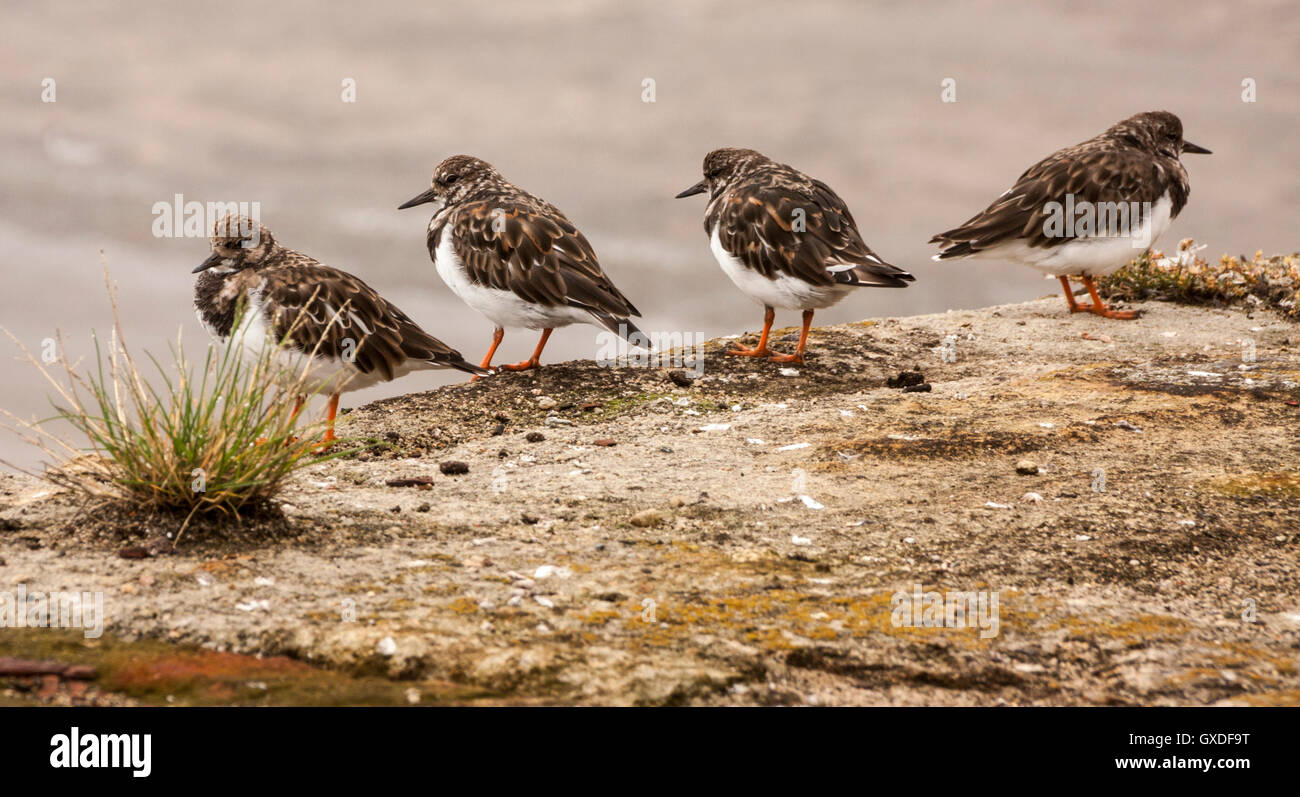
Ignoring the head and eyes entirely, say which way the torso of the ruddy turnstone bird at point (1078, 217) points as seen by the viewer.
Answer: to the viewer's right

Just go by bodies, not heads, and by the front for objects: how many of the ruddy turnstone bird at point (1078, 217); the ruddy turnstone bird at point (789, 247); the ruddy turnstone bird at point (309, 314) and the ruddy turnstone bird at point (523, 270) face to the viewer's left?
3

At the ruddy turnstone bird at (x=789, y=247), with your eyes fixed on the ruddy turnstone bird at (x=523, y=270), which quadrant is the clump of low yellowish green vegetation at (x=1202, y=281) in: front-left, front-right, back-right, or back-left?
back-right

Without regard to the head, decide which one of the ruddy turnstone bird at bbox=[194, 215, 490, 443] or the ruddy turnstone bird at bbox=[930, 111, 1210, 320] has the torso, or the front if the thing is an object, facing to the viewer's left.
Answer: the ruddy turnstone bird at bbox=[194, 215, 490, 443]

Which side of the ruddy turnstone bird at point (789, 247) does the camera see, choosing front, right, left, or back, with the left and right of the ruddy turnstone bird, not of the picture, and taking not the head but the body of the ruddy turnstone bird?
left

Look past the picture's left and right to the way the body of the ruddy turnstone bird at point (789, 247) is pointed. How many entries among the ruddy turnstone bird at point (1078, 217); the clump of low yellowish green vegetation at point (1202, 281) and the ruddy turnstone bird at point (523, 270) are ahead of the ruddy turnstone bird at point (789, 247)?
1

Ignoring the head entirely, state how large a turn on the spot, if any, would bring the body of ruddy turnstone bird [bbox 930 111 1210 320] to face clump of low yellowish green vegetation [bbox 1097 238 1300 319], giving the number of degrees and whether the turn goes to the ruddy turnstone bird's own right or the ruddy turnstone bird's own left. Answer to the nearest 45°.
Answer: approximately 45° to the ruddy turnstone bird's own left

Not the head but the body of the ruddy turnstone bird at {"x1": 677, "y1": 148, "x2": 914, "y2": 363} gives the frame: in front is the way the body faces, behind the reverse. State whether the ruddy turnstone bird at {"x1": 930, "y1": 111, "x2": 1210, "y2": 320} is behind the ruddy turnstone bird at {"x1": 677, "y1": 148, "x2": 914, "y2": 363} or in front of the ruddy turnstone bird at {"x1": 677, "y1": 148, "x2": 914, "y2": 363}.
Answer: behind

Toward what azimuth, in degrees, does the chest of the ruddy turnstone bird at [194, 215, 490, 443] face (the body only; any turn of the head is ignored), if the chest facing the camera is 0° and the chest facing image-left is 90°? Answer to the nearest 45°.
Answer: approximately 90°

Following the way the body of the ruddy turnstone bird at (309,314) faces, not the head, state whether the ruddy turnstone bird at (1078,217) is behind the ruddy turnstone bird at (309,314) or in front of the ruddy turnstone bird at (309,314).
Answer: behind

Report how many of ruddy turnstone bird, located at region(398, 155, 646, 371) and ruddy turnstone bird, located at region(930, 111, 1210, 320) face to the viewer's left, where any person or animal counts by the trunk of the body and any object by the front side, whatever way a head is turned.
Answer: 1

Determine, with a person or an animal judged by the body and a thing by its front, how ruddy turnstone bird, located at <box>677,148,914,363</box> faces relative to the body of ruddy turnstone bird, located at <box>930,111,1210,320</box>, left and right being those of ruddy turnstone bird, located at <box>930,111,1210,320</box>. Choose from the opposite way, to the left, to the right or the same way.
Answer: the opposite way

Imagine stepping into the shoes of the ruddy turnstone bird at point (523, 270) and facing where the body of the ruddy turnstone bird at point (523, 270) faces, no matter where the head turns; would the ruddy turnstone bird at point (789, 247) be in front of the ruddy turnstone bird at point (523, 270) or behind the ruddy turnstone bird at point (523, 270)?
behind

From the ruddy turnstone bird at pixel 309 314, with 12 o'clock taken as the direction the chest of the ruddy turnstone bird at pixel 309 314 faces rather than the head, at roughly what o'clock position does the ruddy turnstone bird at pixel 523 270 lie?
the ruddy turnstone bird at pixel 523 270 is roughly at 5 o'clock from the ruddy turnstone bird at pixel 309 314.

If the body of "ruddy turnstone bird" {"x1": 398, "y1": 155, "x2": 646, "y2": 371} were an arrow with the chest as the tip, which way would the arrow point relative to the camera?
to the viewer's left

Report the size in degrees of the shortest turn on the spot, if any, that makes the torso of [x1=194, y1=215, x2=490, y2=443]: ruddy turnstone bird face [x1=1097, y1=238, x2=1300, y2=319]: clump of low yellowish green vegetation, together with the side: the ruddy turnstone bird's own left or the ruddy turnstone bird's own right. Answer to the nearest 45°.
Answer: approximately 180°
